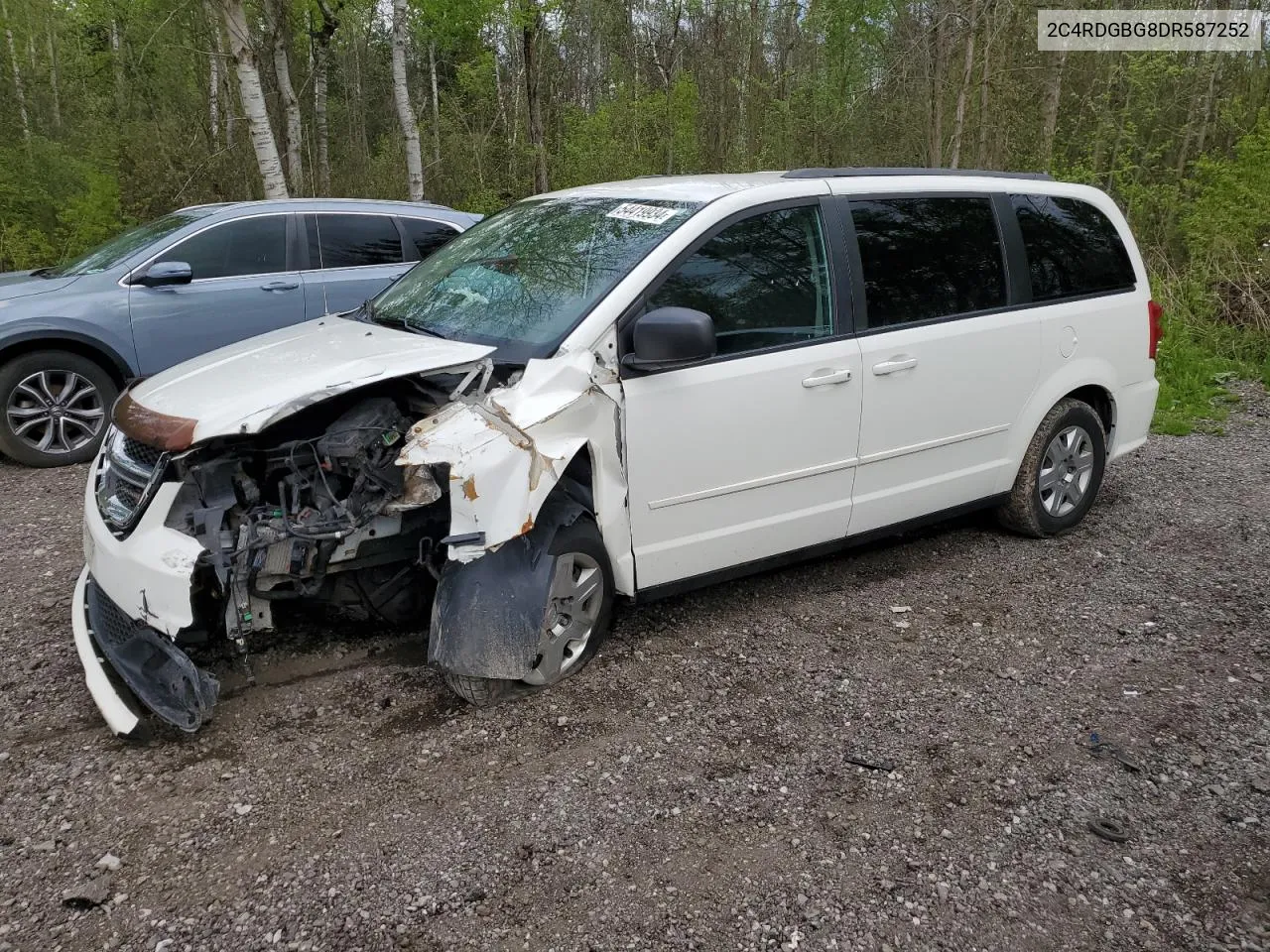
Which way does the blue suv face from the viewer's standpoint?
to the viewer's left

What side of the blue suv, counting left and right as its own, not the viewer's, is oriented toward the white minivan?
left

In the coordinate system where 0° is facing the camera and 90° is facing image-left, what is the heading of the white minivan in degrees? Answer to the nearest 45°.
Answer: approximately 45°

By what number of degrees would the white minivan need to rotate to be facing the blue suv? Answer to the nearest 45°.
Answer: approximately 90° to its right
